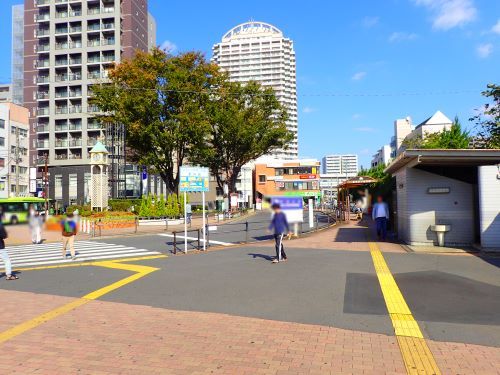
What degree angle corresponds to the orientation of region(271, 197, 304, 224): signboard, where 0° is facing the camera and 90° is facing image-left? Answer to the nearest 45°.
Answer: approximately 0°

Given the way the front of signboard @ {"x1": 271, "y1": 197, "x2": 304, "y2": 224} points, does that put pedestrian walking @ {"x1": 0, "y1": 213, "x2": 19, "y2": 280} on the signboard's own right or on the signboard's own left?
on the signboard's own right

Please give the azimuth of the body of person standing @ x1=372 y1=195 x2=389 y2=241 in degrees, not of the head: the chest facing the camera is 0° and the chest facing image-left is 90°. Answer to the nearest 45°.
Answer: approximately 0°

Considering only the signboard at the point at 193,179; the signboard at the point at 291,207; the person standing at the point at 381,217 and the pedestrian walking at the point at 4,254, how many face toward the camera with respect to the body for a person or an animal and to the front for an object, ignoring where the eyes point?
3

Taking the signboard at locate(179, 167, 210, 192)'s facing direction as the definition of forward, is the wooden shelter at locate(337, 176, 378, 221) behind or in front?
behind
